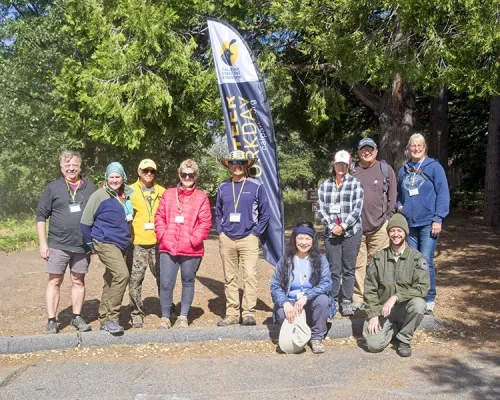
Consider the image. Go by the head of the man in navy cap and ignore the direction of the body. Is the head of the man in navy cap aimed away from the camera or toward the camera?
toward the camera

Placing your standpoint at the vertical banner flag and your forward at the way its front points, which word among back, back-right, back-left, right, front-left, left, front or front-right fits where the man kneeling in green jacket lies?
front-left

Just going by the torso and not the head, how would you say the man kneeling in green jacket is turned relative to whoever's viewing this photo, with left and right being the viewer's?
facing the viewer

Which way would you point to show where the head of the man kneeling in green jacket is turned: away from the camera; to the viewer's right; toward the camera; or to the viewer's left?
toward the camera

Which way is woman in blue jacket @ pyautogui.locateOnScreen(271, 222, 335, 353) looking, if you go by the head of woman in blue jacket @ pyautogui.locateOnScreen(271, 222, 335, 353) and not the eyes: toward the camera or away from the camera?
toward the camera

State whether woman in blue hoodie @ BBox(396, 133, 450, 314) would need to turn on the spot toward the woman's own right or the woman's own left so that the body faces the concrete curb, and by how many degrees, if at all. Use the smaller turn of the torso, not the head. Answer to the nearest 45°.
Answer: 0° — they already face it

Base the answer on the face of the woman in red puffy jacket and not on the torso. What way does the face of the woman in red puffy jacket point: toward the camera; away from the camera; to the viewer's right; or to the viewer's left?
toward the camera

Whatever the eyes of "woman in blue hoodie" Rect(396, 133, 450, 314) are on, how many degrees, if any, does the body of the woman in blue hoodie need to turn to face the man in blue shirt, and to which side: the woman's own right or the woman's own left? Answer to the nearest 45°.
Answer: approximately 45° to the woman's own right

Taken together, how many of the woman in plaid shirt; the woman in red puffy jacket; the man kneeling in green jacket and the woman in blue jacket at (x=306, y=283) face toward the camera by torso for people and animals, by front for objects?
4

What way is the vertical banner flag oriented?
toward the camera

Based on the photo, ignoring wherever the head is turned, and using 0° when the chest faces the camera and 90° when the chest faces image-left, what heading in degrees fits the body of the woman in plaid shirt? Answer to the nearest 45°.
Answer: approximately 0°

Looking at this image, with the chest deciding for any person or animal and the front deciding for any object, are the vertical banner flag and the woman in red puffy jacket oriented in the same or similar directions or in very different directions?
same or similar directions

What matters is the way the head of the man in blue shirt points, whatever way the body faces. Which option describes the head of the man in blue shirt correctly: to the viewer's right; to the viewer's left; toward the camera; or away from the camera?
toward the camera

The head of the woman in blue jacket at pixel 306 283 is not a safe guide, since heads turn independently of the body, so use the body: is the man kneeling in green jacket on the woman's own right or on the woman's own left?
on the woman's own left

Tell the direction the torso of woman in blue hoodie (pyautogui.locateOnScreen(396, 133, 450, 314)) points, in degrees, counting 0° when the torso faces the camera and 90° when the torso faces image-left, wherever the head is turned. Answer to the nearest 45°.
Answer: approximately 45°
